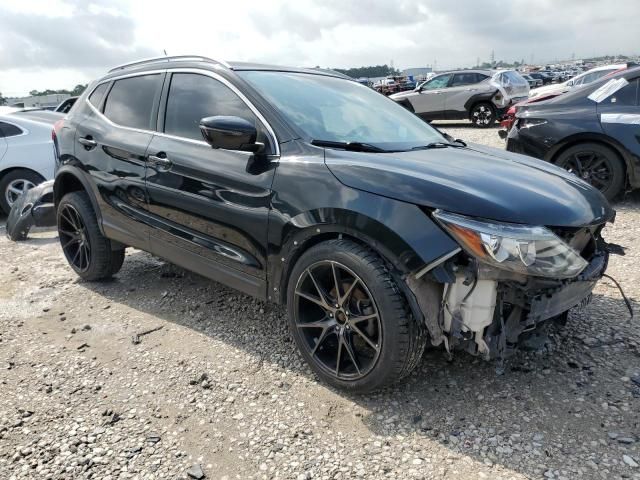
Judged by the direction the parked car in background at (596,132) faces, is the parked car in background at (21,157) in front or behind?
behind

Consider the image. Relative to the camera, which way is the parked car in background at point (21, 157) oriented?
to the viewer's left

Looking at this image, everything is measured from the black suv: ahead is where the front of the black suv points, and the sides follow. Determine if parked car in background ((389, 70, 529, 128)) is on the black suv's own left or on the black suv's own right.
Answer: on the black suv's own left

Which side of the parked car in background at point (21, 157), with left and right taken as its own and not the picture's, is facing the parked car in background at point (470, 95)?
back

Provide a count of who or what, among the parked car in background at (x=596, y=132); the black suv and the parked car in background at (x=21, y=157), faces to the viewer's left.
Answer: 1

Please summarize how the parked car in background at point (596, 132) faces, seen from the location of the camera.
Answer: facing to the right of the viewer
